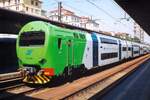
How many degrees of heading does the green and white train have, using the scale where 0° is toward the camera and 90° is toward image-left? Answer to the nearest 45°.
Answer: approximately 45°
